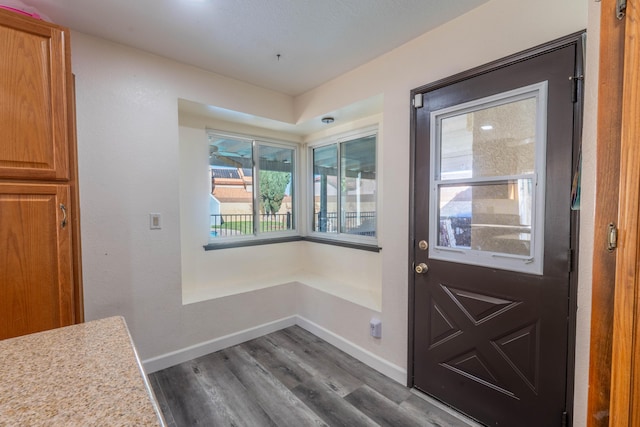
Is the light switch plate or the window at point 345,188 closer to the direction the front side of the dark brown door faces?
the light switch plate

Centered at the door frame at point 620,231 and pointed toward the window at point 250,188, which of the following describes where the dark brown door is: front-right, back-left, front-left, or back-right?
front-right

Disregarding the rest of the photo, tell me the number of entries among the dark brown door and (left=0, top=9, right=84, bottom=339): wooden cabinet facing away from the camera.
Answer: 0

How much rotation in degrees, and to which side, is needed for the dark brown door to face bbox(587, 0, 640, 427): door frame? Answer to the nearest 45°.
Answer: approximately 45° to its left

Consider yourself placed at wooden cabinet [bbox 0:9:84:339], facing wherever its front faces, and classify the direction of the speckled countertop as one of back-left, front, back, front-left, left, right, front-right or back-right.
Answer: front-right

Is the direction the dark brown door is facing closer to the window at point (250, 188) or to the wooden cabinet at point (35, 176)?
the wooden cabinet

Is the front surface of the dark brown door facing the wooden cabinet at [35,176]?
yes

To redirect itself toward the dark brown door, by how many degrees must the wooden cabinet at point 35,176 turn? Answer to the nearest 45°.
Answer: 0° — it already faces it

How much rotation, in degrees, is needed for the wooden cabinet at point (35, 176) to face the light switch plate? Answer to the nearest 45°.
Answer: approximately 90° to its left

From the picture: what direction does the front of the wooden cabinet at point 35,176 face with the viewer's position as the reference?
facing the viewer and to the right of the viewer

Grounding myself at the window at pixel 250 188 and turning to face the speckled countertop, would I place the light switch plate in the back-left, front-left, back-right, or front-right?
front-right

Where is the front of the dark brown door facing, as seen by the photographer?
facing the viewer and to the left of the viewer

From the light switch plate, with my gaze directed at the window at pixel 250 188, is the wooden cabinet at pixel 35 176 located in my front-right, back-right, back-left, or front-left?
back-right

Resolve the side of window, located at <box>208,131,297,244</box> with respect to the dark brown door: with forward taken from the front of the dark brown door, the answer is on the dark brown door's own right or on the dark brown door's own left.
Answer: on the dark brown door's own right

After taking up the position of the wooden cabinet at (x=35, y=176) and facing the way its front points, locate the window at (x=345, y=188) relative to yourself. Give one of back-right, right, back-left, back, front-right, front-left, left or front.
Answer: front-left
